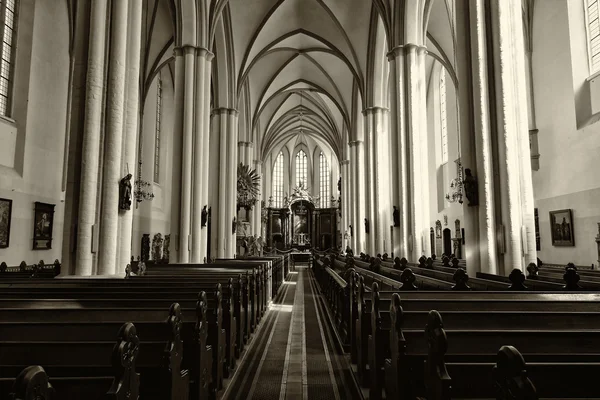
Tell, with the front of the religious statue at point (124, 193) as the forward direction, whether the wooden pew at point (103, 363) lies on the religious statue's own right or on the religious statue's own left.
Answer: on the religious statue's own right

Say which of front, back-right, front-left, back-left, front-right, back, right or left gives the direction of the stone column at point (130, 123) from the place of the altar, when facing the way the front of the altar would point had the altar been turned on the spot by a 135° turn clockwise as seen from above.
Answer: back-left

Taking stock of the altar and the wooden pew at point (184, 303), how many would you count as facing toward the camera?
1

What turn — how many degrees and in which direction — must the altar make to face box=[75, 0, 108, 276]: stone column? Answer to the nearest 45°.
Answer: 0° — it already faces it

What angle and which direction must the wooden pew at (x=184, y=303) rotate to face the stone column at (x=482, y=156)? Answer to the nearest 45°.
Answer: approximately 90° to its right

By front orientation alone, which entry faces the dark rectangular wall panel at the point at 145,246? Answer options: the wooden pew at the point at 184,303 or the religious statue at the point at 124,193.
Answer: the wooden pew

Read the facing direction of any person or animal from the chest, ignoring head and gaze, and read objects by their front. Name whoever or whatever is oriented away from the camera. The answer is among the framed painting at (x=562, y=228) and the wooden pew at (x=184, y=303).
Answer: the wooden pew

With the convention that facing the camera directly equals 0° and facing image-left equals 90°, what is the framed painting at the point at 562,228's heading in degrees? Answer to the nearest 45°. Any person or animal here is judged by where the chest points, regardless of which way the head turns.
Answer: approximately 45°

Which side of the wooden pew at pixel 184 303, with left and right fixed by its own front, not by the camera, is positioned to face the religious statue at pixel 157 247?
front

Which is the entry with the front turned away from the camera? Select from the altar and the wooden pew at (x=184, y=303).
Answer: the wooden pew

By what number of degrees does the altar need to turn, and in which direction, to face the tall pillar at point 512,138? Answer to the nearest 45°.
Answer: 0° — it already faces it

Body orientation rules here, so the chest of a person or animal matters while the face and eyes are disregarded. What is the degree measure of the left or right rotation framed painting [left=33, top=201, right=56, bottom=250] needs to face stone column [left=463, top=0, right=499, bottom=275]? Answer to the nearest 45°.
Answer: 0° — it already faces it

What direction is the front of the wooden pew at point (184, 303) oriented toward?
away from the camera

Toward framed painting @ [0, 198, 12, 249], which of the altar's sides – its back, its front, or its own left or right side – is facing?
front
